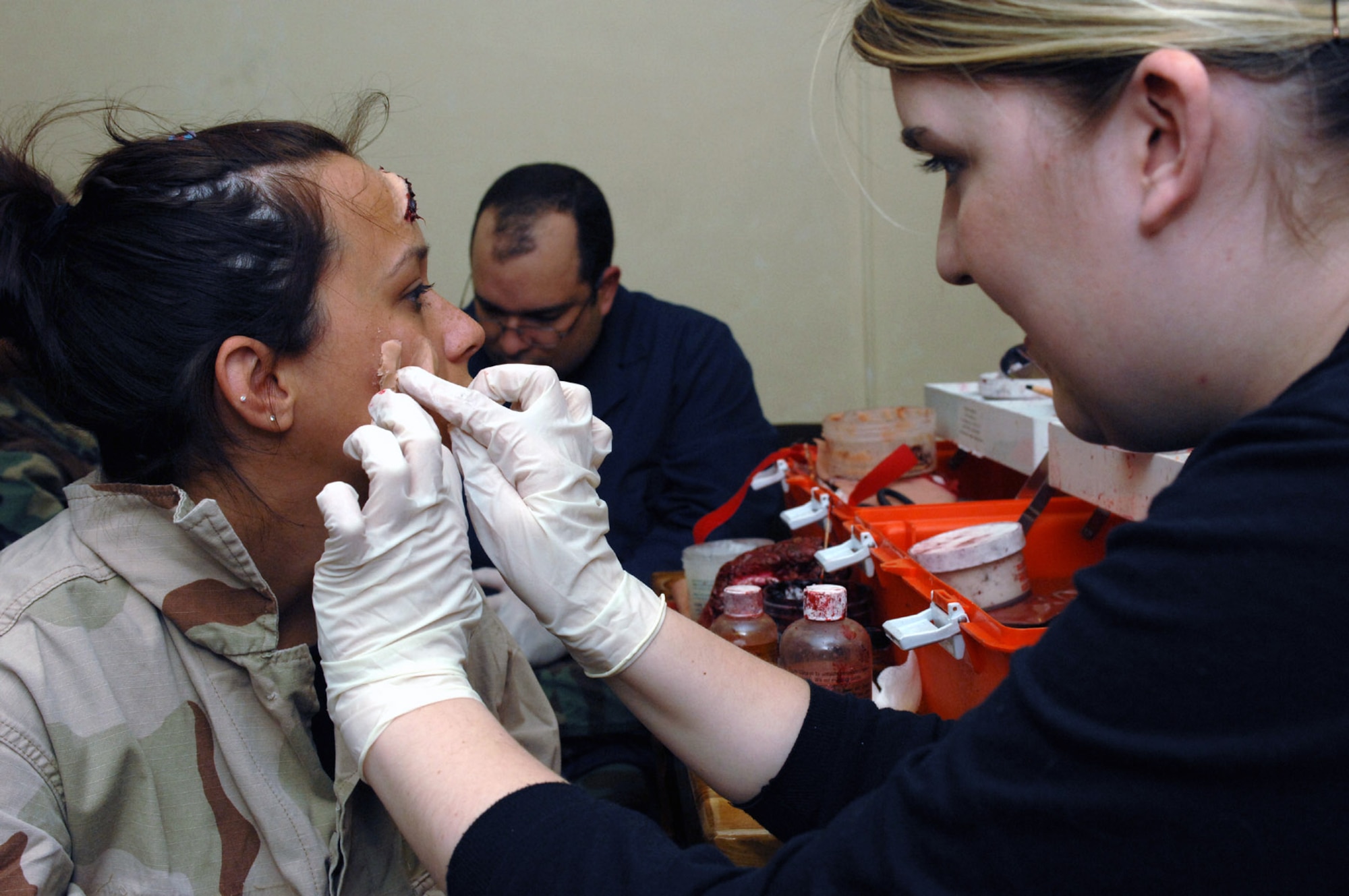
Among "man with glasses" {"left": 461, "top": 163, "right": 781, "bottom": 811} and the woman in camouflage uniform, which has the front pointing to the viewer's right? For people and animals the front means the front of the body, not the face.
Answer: the woman in camouflage uniform

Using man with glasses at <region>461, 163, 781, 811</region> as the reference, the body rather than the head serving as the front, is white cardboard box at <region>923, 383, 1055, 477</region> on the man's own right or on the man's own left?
on the man's own left

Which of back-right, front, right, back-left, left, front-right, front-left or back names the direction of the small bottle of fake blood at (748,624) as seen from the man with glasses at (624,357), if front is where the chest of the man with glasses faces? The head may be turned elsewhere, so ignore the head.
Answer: front-left

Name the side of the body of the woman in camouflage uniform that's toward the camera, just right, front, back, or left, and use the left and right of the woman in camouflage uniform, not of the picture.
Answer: right

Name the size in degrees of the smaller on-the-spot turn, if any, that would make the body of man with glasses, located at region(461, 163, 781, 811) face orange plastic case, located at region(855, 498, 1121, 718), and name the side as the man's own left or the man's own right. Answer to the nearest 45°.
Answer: approximately 45° to the man's own left

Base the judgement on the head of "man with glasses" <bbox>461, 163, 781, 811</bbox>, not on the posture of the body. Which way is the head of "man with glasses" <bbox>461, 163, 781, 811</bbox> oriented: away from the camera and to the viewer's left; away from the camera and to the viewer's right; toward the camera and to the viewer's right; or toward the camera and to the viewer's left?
toward the camera and to the viewer's left

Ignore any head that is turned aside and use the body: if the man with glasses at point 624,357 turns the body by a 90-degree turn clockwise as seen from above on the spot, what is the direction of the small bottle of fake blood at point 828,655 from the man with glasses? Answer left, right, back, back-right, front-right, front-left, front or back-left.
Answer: back-left

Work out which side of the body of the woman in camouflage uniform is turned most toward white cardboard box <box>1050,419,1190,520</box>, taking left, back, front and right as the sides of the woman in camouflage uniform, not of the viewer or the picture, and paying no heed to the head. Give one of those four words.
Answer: front

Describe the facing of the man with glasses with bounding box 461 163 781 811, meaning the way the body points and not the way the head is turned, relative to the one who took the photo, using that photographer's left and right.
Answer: facing the viewer and to the left of the viewer

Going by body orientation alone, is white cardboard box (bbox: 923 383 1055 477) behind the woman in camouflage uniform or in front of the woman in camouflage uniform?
in front

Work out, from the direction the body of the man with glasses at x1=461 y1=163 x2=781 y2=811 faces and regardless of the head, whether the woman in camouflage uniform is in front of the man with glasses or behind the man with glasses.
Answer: in front

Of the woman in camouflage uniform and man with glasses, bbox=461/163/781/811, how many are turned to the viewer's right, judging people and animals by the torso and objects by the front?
1

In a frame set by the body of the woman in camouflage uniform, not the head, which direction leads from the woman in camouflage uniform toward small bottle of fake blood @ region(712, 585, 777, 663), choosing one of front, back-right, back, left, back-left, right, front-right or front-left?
front
